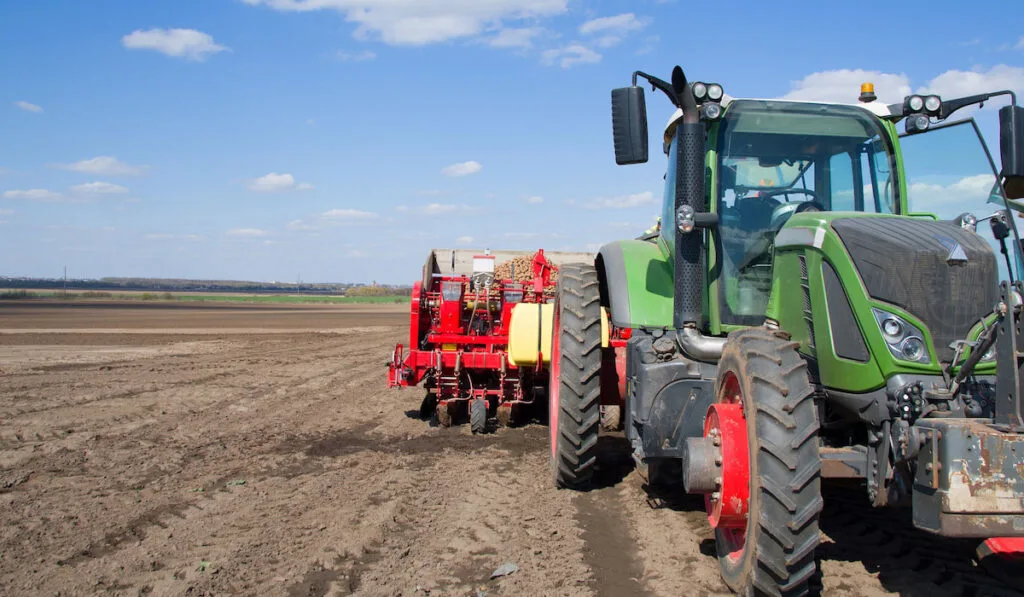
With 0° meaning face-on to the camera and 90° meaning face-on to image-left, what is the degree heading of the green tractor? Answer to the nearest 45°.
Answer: approximately 315°
